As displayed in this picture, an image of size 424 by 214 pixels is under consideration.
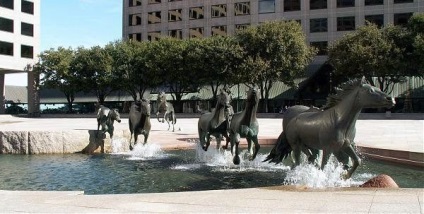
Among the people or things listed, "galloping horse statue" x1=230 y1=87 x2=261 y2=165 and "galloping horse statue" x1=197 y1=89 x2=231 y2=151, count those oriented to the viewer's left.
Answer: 0

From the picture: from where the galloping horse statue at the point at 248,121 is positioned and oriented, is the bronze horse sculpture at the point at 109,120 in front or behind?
behind

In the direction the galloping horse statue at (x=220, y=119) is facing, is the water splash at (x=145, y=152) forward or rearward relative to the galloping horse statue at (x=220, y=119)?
rearward

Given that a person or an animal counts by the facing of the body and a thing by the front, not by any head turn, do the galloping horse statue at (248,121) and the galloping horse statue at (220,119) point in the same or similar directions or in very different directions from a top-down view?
same or similar directions

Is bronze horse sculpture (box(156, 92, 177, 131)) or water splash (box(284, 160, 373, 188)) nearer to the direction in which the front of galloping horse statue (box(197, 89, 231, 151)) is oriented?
the water splash

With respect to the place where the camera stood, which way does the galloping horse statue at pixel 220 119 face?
facing the viewer and to the right of the viewer

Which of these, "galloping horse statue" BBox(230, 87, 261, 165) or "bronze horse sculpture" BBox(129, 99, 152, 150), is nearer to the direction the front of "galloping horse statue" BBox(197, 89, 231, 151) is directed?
the galloping horse statue

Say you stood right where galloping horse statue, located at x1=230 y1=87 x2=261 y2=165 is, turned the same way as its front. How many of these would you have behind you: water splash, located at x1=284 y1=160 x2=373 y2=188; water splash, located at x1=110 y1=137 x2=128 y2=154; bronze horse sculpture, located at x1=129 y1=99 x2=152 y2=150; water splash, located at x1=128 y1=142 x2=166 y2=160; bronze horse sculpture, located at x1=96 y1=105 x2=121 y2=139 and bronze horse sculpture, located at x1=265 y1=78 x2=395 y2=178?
4
